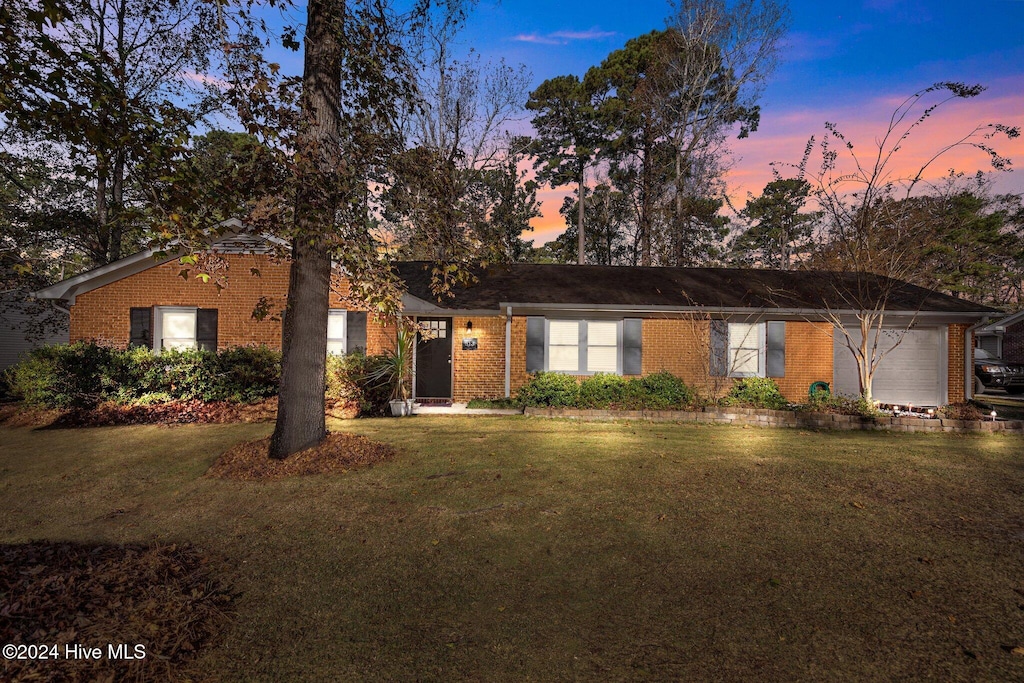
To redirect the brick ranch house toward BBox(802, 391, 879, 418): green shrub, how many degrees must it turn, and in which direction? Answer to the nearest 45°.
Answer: approximately 45° to its left

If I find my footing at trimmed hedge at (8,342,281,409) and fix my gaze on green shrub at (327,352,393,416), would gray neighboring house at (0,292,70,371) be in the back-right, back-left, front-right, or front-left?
back-left

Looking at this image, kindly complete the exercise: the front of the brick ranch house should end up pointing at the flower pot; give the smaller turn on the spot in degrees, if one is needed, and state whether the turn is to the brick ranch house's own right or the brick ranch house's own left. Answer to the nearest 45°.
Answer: approximately 45° to the brick ranch house's own right

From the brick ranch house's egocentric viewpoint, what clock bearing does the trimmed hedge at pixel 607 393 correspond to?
The trimmed hedge is roughly at 11 o'clock from the brick ranch house.

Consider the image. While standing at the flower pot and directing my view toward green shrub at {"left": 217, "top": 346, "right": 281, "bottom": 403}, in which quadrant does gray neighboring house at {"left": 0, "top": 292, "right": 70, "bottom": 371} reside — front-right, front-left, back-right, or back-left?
front-right

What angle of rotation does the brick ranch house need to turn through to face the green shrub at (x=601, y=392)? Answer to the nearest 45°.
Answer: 0° — it already faces it

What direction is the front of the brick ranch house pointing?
toward the camera

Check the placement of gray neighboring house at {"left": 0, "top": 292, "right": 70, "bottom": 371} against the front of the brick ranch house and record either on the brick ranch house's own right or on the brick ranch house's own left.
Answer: on the brick ranch house's own right

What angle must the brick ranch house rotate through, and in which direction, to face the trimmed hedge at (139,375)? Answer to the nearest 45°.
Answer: approximately 90° to its right

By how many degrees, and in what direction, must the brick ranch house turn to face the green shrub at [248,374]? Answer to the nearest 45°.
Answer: approximately 90° to its right

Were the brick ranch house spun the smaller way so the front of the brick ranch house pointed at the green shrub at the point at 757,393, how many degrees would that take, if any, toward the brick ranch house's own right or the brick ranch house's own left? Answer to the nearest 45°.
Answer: approximately 90° to the brick ranch house's own left
